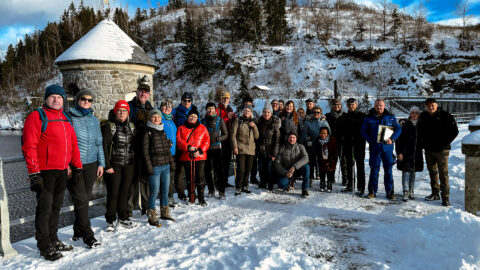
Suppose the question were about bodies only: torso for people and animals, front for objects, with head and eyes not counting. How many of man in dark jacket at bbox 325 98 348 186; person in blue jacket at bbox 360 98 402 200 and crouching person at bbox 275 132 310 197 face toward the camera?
3

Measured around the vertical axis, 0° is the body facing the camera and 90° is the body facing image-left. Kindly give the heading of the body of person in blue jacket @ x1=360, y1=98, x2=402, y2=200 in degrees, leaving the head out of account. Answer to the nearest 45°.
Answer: approximately 0°

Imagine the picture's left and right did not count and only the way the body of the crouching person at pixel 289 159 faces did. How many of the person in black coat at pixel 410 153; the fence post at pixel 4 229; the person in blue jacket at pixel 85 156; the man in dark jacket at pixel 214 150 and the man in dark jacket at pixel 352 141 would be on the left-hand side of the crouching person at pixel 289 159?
2

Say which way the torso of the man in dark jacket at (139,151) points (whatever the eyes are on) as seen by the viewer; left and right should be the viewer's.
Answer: facing the viewer and to the right of the viewer

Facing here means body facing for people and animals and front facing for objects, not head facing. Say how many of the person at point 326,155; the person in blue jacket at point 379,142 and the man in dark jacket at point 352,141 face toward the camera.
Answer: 3

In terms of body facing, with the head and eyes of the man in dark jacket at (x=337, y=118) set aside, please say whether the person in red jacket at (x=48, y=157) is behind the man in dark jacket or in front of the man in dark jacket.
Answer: in front
